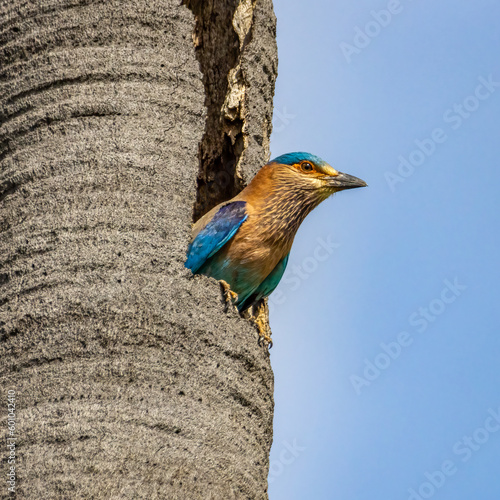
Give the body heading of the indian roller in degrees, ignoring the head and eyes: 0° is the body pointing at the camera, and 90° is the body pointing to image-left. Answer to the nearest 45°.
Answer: approximately 315°
